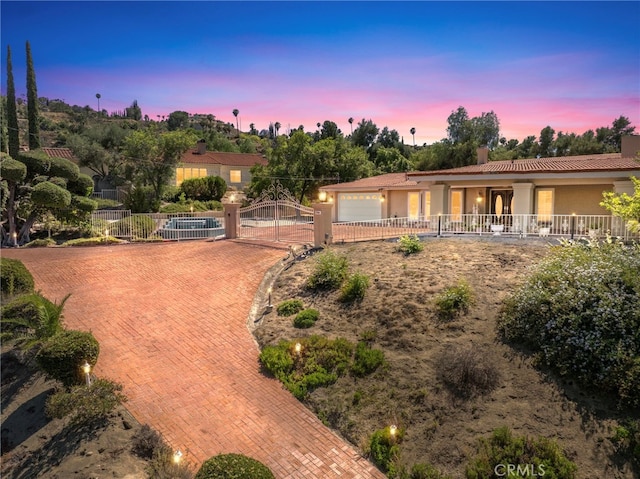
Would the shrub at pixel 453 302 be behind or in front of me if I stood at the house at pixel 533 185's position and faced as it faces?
in front

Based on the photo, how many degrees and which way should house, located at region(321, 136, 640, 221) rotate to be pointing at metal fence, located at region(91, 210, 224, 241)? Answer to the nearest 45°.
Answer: approximately 90° to its right

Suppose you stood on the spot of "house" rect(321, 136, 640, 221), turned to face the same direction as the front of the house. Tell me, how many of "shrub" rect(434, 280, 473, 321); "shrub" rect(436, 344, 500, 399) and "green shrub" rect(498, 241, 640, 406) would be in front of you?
3

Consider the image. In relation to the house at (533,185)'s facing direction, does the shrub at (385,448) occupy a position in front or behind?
in front

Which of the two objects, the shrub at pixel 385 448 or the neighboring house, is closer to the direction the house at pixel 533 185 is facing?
the shrub

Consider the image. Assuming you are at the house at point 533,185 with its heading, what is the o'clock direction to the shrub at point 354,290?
The shrub is roughly at 1 o'clock from the house.

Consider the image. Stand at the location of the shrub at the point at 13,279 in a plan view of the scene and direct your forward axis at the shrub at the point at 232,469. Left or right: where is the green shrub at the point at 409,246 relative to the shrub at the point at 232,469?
left

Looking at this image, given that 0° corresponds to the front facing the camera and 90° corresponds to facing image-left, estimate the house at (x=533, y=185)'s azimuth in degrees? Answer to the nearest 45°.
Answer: approximately 0°

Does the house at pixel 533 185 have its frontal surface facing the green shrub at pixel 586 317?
yes

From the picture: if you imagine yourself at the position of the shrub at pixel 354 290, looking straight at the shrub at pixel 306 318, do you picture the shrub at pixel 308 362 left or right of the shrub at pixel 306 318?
left

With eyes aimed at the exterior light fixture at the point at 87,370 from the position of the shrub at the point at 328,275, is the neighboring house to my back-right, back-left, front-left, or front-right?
back-right

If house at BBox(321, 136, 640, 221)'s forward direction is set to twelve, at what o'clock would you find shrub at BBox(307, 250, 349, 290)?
The shrub is roughly at 1 o'clock from the house.

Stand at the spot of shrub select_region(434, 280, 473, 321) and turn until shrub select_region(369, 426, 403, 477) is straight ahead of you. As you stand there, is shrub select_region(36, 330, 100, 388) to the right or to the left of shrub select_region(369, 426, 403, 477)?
right

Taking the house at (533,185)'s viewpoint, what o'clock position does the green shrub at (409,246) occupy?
The green shrub is roughly at 1 o'clock from the house.

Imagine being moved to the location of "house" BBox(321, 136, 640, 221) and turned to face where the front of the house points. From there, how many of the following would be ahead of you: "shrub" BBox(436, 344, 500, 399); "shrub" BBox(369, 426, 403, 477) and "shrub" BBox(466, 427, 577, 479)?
3

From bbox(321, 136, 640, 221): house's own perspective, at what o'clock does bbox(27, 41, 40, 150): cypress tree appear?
The cypress tree is roughly at 3 o'clock from the house.

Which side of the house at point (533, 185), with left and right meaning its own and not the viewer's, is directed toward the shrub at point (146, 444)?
front

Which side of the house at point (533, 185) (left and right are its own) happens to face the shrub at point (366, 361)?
front
